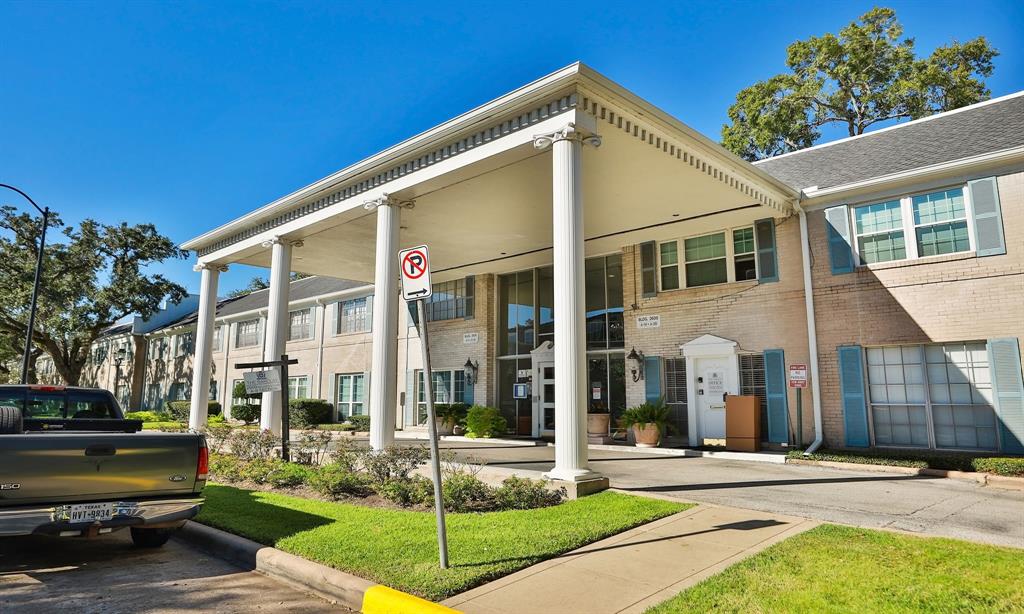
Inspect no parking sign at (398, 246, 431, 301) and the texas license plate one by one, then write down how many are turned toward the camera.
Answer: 2

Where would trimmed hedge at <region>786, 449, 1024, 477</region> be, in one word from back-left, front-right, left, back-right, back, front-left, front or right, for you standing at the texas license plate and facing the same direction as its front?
left

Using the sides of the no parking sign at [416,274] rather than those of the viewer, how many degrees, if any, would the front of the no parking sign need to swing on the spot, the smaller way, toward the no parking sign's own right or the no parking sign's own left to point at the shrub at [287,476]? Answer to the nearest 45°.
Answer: approximately 180°

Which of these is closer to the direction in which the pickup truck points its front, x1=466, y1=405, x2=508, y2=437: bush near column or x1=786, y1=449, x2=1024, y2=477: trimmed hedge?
the bush near column

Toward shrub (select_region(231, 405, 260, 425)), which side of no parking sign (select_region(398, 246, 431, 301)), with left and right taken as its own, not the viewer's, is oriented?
back

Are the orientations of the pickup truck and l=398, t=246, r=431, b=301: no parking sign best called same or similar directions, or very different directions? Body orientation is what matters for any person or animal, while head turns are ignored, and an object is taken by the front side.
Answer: very different directions

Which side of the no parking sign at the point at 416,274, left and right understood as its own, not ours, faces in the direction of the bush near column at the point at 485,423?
back

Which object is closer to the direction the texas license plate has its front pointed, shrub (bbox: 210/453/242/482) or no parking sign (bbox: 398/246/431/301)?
the no parking sign

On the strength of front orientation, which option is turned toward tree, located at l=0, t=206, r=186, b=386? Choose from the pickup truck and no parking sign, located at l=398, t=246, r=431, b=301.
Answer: the pickup truck

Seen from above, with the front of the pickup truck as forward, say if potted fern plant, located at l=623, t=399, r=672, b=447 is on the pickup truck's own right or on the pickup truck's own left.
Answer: on the pickup truck's own right

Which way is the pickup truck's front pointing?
away from the camera

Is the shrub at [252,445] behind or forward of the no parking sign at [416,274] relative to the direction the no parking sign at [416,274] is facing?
behind

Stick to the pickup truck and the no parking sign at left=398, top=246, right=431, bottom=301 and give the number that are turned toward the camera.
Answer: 1
